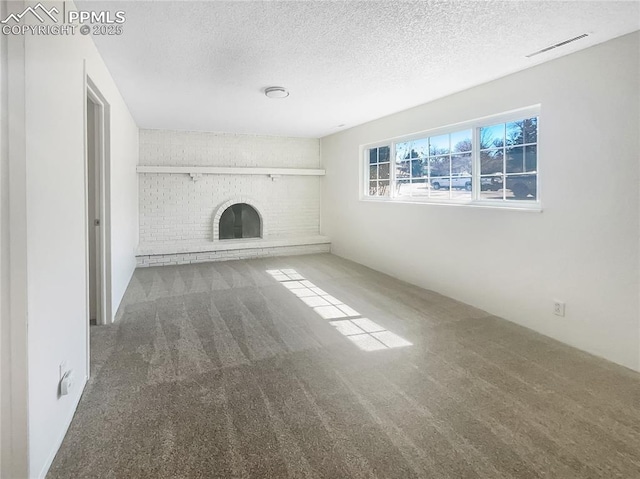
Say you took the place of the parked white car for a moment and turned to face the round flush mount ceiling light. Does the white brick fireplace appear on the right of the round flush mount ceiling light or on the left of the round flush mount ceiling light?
right

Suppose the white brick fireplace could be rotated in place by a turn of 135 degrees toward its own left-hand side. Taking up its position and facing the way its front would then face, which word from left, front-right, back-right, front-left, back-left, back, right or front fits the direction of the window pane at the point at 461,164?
right

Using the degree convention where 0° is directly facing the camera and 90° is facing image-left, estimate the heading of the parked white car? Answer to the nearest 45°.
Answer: approximately 90°

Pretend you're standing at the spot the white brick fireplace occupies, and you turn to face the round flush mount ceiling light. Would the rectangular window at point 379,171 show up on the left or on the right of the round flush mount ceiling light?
left

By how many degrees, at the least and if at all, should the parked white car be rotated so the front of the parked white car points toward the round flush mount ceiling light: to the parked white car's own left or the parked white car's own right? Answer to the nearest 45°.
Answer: approximately 45° to the parked white car's own left

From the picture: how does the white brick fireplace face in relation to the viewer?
toward the camera

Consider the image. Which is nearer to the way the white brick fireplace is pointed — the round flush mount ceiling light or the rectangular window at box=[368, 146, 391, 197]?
the round flush mount ceiling light

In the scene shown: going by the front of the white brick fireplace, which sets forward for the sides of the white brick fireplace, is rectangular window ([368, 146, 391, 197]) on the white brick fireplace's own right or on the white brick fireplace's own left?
on the white brick fireplace's own left

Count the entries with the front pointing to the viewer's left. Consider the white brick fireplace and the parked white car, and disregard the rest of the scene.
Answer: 1

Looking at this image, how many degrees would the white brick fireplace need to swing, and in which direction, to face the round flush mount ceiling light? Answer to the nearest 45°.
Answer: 0° — it already faces it

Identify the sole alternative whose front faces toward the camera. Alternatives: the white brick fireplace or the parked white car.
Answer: the white brick fireplace
